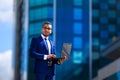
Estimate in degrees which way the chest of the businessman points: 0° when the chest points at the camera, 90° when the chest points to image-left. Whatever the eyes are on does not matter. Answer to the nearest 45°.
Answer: approximately 315°
